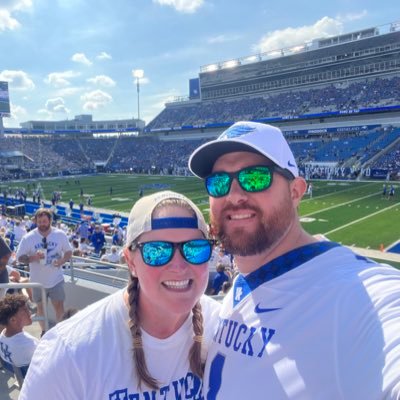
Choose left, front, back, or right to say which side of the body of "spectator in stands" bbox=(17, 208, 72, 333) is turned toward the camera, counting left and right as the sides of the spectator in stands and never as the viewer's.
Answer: front

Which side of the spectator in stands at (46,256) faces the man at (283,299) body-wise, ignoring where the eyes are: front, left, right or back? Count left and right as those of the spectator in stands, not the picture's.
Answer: front

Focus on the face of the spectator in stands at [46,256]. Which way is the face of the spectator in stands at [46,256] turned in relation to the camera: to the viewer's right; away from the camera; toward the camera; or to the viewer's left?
toward the camera

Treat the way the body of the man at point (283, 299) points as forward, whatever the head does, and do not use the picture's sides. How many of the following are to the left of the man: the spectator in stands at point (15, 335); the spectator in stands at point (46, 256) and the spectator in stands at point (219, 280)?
0

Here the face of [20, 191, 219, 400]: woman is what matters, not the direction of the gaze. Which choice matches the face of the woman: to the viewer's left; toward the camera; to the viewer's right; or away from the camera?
toward the camera

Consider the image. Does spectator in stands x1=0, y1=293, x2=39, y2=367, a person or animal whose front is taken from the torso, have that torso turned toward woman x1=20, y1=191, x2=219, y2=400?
no

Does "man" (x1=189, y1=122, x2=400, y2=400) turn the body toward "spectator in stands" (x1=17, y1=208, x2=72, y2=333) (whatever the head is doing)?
no

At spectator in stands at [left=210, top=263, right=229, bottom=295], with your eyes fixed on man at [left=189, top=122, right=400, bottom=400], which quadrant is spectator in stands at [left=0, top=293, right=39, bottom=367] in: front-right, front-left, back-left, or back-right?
front-right

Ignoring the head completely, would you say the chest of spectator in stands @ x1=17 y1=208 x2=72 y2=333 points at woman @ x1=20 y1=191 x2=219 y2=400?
yes

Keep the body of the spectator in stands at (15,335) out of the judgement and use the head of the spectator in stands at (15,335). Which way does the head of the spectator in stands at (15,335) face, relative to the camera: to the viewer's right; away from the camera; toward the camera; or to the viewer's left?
to the viewer's right

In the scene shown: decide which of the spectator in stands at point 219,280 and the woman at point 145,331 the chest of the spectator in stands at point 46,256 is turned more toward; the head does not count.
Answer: the woman

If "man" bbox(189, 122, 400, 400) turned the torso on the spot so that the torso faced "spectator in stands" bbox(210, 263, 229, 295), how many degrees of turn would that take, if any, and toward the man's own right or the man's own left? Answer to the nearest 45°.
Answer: approximately 135° to the man's own right
